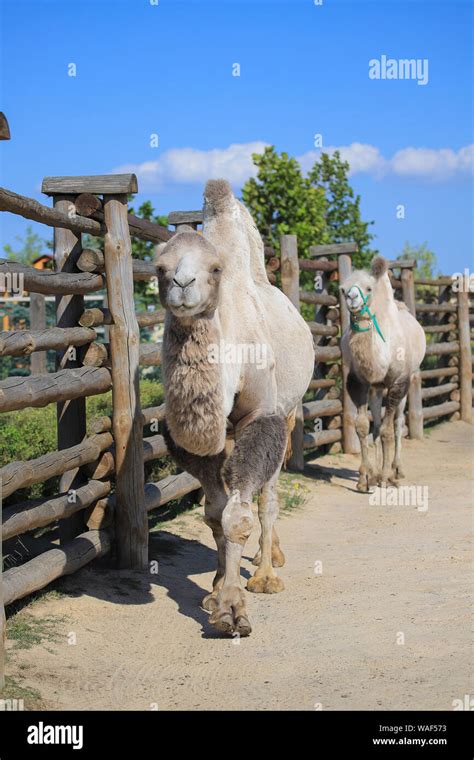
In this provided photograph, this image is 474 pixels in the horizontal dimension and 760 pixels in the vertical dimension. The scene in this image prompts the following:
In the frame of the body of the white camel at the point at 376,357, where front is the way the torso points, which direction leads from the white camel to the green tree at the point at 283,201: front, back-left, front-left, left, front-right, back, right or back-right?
back

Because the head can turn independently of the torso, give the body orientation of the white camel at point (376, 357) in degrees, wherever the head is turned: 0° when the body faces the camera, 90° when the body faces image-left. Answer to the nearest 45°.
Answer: approximately 0°

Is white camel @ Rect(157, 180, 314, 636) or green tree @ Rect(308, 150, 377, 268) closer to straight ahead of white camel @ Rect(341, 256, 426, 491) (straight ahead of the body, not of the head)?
the white camel

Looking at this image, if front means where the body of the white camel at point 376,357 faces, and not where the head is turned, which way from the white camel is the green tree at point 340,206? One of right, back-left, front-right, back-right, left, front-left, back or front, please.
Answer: back

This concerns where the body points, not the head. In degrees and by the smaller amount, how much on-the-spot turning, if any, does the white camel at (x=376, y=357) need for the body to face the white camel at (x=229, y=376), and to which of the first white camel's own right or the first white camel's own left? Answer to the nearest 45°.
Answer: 0° — it already faces it

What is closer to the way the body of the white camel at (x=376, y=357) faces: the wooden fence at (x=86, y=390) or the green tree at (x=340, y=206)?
the wooden fence
